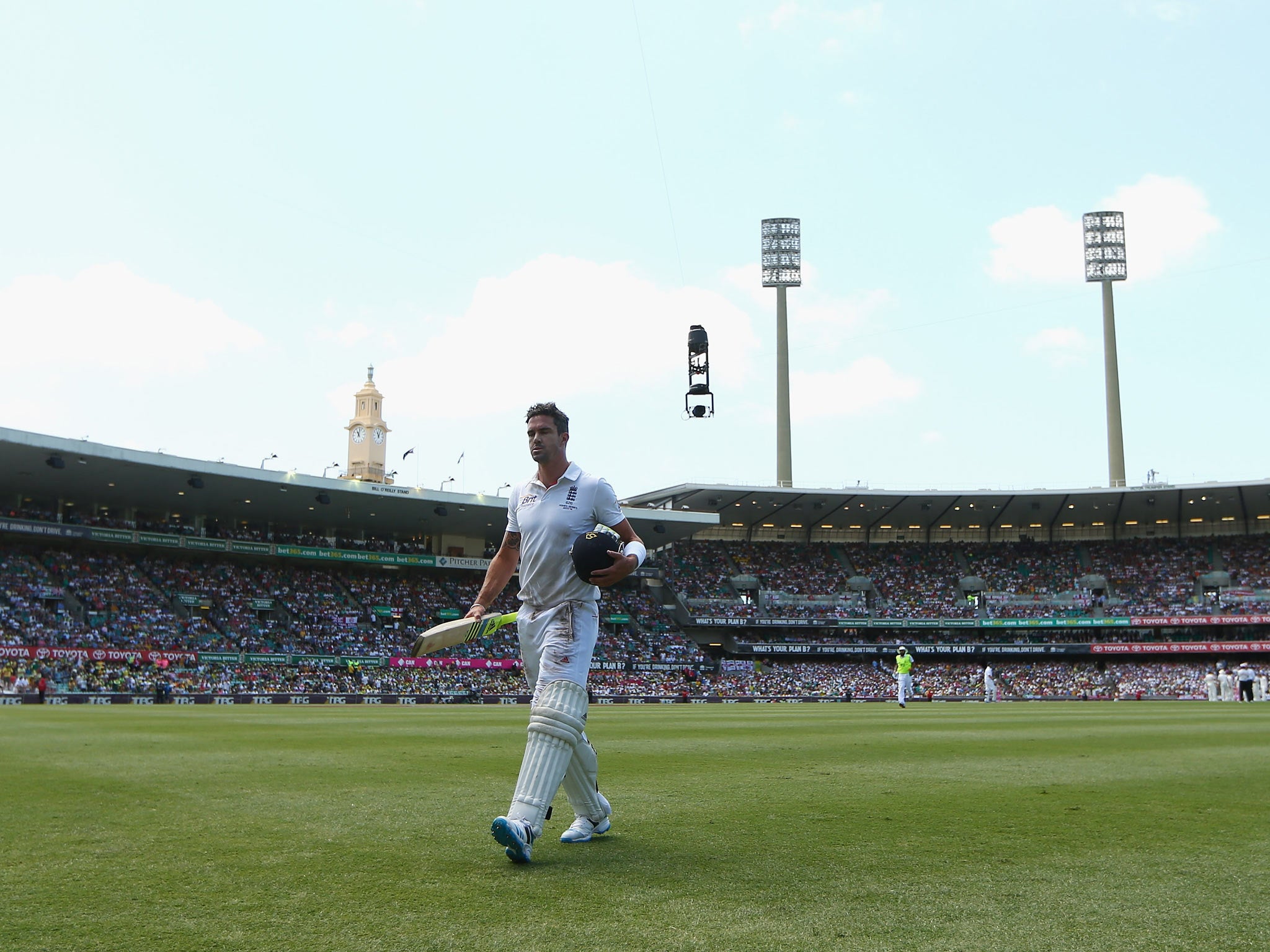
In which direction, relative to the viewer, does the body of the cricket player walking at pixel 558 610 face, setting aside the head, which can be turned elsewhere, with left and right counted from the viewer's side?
facing the viewer and to the left of the viewer

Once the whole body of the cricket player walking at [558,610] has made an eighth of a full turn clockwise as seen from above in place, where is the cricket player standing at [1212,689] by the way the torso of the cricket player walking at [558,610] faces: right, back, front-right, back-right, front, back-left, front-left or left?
back-right

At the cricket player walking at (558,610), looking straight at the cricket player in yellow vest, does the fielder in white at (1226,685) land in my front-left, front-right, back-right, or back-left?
front-right

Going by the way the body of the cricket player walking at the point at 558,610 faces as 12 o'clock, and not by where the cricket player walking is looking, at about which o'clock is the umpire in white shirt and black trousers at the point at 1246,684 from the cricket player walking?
The umpire in white shirt and black trousers is roughly at 6 o'clock from the cricket player walking.

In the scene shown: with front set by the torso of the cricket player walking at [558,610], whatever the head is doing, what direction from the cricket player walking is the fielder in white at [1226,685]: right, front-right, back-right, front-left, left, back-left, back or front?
back

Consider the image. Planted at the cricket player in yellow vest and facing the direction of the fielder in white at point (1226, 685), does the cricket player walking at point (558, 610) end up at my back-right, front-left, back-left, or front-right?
back-right

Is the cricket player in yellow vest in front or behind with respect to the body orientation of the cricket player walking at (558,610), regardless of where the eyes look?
behind
